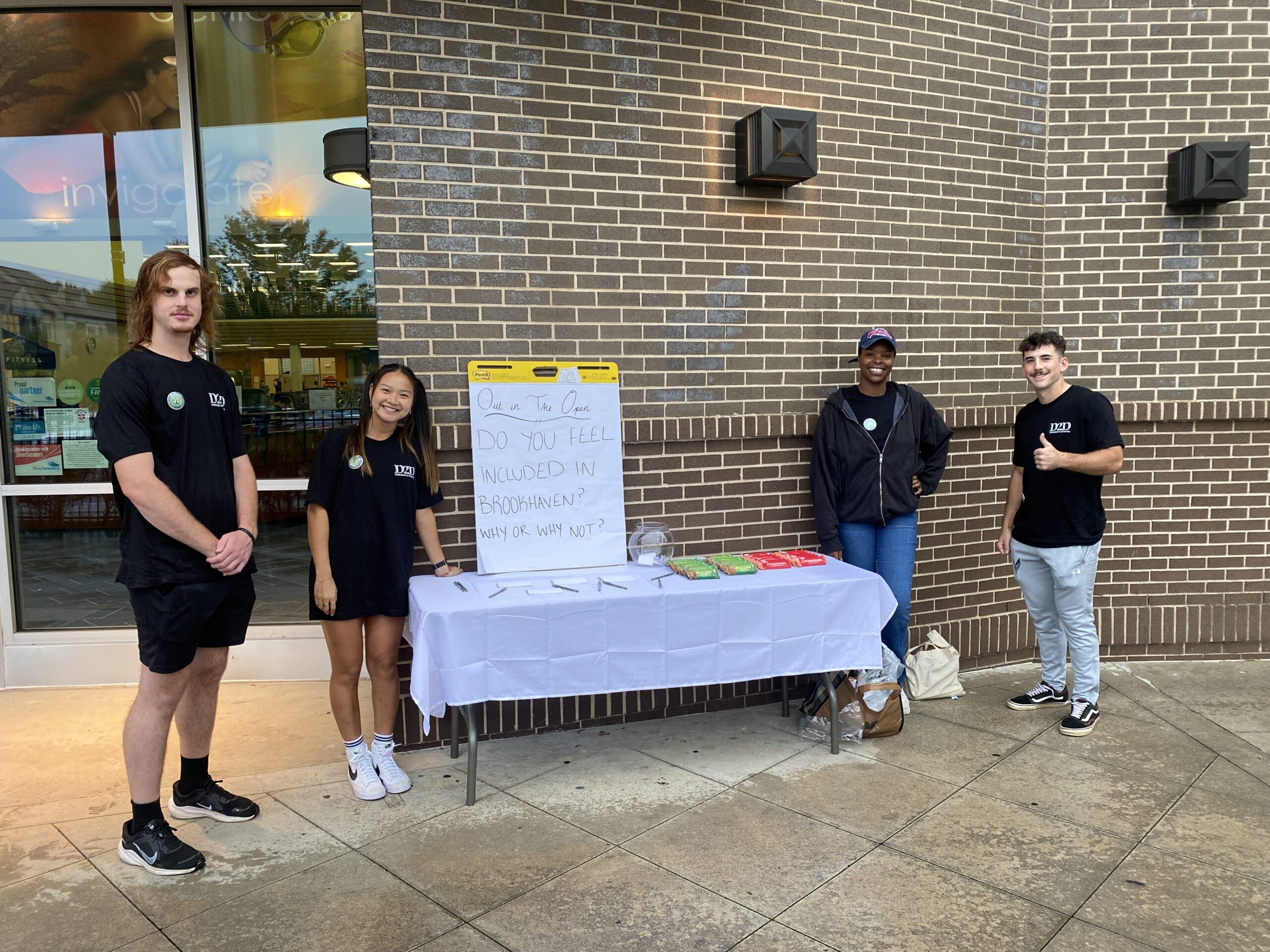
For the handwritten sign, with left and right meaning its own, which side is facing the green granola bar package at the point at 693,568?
left

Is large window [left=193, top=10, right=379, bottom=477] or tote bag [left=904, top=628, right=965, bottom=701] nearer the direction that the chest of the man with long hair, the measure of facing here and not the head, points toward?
the tote bag

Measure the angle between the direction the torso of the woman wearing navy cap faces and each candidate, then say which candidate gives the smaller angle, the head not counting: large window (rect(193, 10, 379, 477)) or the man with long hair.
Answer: the man with long hair

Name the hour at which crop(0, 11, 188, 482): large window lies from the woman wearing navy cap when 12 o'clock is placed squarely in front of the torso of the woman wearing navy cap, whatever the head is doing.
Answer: The large window is roughly at 3 o'clock from the woman wearing navy cap.

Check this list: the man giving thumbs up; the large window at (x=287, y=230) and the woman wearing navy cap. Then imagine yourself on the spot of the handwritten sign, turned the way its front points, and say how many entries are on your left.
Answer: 2

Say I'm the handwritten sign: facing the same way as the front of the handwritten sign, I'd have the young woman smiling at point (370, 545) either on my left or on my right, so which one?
on my right

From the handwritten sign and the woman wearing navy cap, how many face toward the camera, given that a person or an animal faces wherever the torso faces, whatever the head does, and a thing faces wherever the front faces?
2

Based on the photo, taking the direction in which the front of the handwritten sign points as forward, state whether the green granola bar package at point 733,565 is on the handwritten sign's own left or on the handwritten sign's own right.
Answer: on the handwritten sign's own left

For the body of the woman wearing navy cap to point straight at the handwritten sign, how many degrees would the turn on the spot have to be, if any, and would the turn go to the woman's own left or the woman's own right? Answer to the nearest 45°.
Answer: approximately 45° to the woman's own right

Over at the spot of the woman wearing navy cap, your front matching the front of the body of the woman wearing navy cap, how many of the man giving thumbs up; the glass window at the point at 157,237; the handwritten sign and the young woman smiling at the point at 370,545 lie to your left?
1

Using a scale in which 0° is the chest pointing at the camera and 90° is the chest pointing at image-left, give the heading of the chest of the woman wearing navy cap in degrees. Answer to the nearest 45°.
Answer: approximately 0°
